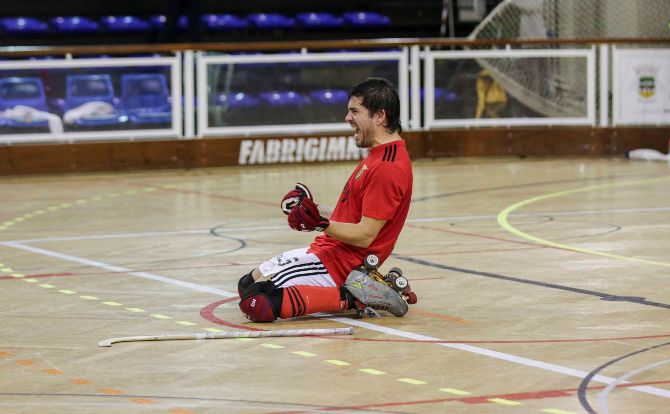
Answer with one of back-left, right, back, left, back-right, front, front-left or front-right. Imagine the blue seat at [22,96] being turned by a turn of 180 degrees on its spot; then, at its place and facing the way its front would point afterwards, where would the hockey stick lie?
back

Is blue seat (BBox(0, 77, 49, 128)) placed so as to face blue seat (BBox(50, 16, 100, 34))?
no

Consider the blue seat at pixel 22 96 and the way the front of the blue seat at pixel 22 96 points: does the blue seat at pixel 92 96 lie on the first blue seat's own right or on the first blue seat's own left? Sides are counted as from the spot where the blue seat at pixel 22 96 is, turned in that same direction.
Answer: on the first blue seat's own left

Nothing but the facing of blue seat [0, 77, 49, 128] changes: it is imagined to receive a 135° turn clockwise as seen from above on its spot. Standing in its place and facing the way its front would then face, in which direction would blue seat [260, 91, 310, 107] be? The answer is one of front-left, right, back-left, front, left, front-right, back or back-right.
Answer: back-right

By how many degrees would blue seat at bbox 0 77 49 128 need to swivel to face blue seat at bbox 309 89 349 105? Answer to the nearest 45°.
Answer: approximately 90° to its left

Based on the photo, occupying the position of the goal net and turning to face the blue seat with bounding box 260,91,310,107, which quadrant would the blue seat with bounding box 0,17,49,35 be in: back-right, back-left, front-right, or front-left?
front-right

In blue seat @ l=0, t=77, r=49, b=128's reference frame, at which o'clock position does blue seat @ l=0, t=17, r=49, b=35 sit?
blue seat @ l=0, t=17, r=49, b=35 is roughly at 6 o'clock from blue seat @ l=0, t=77, r=49, b=128.

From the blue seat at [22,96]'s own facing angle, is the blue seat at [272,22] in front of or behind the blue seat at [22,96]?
behind

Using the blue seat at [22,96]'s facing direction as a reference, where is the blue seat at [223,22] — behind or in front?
behind

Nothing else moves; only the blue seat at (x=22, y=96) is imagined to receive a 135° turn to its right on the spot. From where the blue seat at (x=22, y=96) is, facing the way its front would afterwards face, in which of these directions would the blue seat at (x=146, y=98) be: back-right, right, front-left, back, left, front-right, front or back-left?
back-right

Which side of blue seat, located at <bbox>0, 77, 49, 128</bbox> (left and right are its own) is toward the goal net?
left

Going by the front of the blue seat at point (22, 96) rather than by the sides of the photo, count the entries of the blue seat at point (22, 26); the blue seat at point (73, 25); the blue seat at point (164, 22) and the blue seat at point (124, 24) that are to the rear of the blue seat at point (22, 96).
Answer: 4

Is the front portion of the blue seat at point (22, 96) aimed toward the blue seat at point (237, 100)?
no

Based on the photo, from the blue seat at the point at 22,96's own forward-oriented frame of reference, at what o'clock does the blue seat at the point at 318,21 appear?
the blue seat at the point at 318,21 is roughly at 7 o'clock from the blue seat at the point at 22,96.

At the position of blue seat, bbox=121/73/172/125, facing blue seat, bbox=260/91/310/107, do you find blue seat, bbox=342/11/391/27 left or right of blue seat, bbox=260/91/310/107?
left

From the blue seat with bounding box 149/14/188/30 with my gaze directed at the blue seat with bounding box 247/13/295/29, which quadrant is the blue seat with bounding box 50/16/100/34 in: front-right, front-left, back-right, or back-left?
back-right

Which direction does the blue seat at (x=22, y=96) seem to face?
toward the camera
